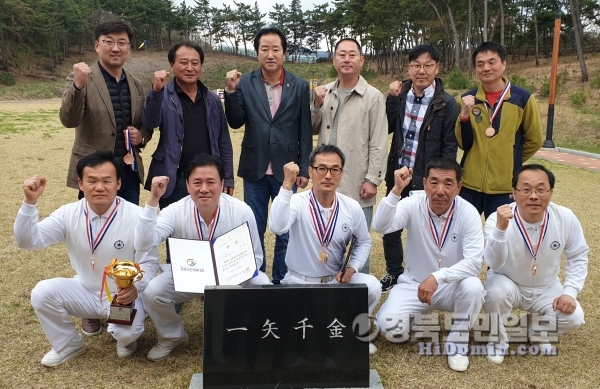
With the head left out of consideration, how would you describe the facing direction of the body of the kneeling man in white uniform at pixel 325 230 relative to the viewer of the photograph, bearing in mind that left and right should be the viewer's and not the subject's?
facing the viewer

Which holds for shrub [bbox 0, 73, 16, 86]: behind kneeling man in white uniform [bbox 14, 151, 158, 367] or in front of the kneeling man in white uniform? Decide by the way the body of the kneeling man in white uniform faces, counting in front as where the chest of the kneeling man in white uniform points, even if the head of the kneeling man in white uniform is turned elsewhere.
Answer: behind

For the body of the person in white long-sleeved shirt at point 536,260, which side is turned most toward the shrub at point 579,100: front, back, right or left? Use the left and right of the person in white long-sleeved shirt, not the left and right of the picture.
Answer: back

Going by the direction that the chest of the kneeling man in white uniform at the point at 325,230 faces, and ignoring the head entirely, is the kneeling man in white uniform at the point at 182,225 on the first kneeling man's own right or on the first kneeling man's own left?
on the first kneeling man's own right

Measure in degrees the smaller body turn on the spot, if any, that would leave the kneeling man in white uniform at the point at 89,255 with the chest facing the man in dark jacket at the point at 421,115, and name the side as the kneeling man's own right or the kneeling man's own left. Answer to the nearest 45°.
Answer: approximately 90° to the kneeling man's own left

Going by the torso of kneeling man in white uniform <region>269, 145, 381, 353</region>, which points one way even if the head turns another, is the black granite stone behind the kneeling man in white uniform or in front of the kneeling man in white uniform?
in front

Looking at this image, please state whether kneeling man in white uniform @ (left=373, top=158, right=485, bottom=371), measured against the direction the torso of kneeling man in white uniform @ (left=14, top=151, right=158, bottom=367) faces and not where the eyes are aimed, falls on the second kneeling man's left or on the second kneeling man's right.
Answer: on the second kneeling man's left

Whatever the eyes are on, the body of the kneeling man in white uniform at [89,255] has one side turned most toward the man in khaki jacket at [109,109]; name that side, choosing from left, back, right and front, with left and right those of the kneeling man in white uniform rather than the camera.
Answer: back

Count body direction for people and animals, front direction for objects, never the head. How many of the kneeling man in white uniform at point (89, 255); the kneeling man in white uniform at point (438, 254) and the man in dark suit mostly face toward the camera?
3

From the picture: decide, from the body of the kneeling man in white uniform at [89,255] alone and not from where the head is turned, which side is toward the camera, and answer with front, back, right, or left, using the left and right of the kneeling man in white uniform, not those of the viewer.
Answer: front

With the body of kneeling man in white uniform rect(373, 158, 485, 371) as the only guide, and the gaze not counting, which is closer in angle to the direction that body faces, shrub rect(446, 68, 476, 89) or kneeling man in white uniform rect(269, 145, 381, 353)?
the kneeling man in white uniform

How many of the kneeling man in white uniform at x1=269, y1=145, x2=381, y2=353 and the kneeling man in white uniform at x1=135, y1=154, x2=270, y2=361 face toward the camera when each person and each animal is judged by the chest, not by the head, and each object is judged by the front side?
2
